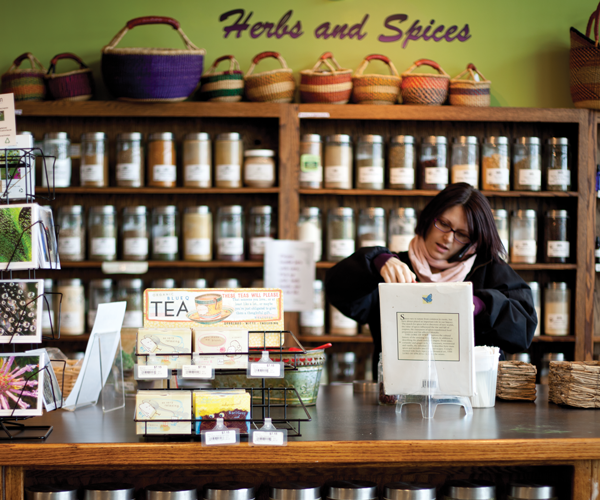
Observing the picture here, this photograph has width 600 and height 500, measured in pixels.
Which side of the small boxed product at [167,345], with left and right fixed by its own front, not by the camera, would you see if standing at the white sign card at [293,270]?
back

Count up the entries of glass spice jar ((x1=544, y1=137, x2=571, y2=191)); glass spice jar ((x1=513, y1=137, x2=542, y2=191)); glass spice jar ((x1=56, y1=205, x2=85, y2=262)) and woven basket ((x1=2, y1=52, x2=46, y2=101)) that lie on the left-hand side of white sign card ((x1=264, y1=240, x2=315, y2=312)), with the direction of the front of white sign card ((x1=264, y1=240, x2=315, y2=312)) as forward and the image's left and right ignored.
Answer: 2

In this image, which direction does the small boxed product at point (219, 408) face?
toward the camera

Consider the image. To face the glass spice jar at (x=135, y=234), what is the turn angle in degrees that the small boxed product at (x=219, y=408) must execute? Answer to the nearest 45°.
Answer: approximately 180°

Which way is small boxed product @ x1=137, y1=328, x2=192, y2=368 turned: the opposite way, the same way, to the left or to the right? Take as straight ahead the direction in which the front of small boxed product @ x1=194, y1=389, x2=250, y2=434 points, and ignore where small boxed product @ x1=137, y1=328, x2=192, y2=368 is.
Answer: the same way

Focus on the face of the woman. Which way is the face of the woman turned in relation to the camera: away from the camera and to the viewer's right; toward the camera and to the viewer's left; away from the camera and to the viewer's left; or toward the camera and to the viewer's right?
toward the camera and to the viewer's left

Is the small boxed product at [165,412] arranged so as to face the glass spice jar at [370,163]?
no

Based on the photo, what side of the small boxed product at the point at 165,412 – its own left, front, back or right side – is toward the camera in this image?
front

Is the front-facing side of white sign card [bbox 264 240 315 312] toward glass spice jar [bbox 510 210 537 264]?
no

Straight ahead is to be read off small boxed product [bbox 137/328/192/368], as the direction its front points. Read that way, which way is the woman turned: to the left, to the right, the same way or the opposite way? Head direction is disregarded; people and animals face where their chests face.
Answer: the same way

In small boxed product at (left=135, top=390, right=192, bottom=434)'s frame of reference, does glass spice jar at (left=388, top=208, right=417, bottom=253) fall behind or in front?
behind

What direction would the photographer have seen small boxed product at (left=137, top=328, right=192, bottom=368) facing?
facing the viewer
